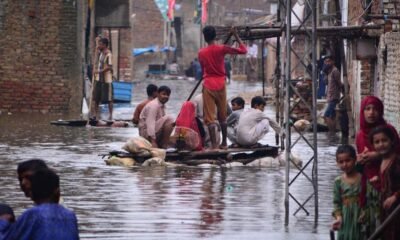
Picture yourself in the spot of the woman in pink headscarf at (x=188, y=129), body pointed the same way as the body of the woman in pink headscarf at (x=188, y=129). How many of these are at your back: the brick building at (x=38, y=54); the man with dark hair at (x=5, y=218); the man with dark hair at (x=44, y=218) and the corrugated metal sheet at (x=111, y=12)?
2

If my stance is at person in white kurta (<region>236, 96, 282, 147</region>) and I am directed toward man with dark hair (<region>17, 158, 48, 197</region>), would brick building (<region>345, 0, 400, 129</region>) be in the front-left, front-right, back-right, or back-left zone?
back-left

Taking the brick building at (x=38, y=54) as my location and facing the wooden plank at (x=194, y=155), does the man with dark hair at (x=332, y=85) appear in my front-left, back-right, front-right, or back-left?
front-left

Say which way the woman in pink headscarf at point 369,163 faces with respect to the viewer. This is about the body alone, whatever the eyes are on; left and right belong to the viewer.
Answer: facing the viewer

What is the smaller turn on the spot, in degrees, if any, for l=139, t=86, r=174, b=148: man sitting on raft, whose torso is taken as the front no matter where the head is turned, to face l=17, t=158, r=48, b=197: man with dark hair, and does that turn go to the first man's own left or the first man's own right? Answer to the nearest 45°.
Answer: approximately 90° to the first man's own right

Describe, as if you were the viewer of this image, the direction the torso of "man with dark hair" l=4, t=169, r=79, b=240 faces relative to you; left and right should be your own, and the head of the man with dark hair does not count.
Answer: facing away from the viewer

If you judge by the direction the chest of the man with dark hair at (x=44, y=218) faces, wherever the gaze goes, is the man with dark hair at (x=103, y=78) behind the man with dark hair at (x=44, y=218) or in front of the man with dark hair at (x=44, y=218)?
in front

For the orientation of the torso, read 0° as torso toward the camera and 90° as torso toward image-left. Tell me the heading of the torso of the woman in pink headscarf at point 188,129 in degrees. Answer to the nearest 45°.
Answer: approximately 180°

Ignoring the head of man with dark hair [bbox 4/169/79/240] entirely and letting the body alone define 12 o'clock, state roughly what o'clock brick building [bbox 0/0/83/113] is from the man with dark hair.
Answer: The brick building is roughly at 12 o'clock from the man with dark hair.
